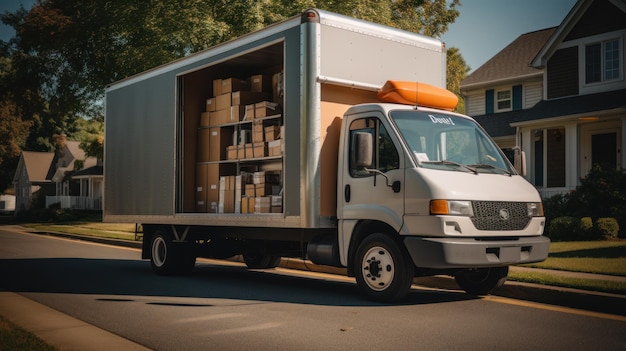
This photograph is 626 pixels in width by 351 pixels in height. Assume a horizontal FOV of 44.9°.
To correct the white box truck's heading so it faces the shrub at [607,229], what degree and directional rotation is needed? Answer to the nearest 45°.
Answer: approximately 90° to its left

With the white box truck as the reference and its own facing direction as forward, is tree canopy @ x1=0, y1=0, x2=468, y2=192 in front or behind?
behind

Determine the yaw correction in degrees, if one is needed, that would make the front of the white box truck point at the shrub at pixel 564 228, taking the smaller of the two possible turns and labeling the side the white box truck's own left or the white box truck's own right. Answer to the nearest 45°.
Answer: approximately 90° to the white box truck's own left

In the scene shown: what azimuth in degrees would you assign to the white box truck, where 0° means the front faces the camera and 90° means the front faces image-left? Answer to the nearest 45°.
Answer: approximately 315°

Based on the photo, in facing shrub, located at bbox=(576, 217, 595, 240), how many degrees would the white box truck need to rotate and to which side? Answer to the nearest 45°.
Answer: approximately 90° to its left

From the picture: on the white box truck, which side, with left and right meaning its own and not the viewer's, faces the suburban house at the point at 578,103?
left
